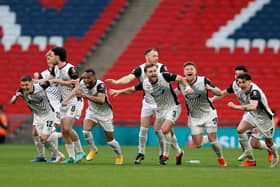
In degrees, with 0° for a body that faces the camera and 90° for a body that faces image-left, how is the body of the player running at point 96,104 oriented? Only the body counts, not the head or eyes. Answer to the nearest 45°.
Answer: approximately 45°

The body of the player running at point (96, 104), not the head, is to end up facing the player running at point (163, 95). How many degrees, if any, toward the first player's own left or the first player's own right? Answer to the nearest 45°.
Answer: approximately 135° to the first player's own left

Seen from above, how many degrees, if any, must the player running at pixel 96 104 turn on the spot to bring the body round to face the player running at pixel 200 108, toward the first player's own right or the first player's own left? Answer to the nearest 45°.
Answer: approximately 135° to the first player's own left
